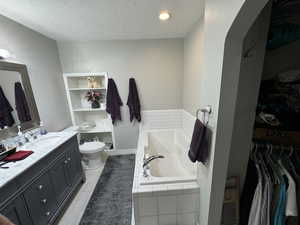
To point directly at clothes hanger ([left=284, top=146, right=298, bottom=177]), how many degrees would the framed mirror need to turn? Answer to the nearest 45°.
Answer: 0° — it already faces it

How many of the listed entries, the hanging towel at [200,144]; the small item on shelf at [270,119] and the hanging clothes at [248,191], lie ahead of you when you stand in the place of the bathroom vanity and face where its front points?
3

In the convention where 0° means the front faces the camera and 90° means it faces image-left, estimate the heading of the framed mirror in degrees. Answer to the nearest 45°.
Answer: approximately 315°

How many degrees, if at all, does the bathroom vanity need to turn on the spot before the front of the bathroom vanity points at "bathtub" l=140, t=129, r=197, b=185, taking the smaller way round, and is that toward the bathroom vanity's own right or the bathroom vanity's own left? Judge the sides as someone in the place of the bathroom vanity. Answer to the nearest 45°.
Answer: approximately 45° to the bathroom vanity's own left
